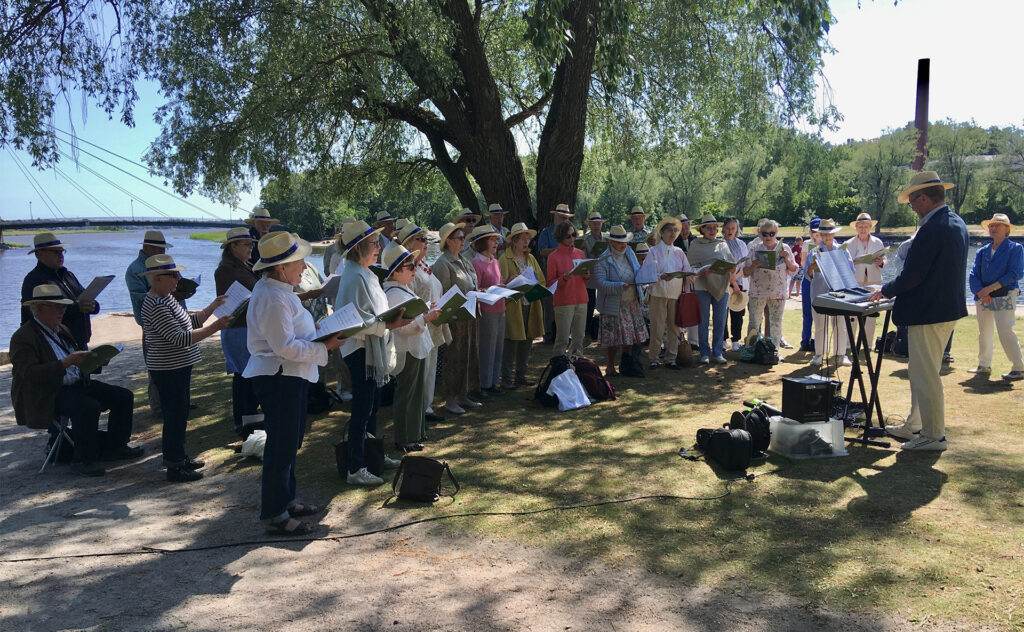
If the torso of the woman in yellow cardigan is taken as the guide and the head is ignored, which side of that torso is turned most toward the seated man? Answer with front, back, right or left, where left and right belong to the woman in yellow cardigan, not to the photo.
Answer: right

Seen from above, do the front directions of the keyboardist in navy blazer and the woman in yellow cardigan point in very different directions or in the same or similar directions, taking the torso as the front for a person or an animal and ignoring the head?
very different directions

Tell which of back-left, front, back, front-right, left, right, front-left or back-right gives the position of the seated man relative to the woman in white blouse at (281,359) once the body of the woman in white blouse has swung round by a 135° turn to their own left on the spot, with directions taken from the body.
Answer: front

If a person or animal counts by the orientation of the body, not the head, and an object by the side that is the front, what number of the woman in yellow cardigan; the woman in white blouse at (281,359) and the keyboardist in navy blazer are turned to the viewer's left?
1

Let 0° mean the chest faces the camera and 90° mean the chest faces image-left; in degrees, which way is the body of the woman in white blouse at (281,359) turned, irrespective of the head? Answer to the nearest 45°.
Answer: approximately 270°

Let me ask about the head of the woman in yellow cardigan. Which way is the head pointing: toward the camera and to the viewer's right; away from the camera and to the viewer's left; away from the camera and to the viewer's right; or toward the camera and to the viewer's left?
toward the camera and to the viewer's right

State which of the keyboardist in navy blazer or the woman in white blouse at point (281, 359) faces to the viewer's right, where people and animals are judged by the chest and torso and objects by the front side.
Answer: the woman in white blouse

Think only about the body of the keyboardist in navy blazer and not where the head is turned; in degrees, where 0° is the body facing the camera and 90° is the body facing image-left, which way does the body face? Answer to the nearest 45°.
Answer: approximately 90°

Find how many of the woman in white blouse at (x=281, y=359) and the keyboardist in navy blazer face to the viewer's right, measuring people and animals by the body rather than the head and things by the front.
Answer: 1

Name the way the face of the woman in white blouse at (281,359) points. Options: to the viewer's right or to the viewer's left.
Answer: to the viewer's right

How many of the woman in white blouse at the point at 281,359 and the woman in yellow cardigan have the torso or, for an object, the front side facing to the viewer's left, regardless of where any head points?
0

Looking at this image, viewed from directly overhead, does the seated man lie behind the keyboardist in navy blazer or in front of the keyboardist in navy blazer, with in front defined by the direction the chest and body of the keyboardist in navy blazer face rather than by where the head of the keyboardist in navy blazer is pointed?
in front

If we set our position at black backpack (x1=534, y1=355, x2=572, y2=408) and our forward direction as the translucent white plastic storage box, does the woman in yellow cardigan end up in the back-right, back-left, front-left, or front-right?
back-left

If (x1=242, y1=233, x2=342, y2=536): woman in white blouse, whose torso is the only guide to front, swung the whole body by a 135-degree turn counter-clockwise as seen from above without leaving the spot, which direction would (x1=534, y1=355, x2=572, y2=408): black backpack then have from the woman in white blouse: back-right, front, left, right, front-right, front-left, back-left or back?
right

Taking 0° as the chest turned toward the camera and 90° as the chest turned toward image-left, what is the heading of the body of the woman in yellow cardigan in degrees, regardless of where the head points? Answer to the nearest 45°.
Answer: approximately 315°
